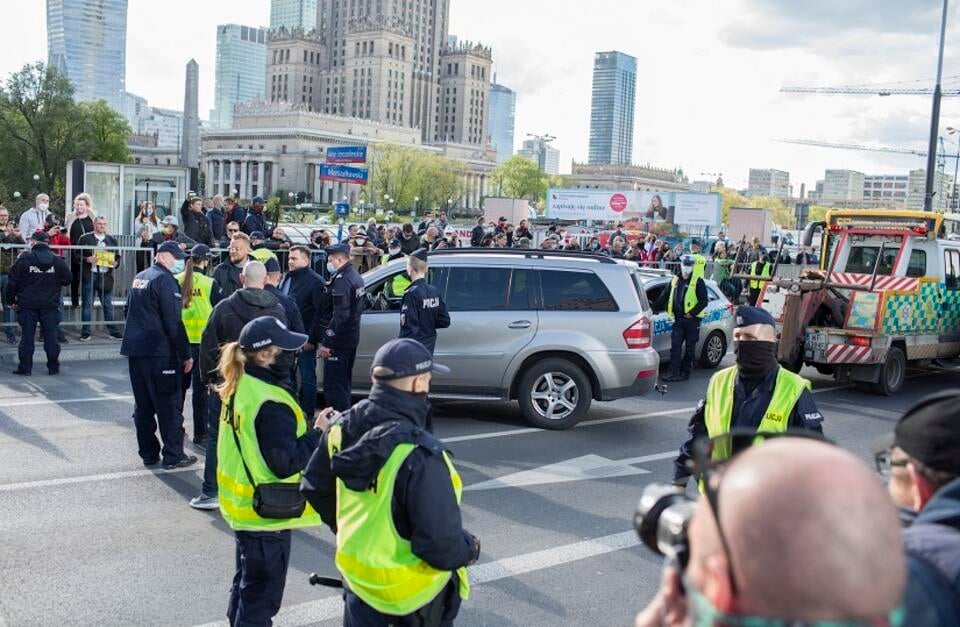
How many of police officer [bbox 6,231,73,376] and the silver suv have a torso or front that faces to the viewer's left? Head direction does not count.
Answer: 1

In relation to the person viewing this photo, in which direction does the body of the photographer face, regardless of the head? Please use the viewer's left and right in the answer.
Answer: facing away from the viewer and to the left of the viewer

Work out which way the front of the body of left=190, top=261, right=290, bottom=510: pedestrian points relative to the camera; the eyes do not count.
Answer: away from the camera

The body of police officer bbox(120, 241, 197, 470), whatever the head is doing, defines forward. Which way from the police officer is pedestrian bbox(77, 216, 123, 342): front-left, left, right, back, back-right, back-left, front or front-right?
front-left

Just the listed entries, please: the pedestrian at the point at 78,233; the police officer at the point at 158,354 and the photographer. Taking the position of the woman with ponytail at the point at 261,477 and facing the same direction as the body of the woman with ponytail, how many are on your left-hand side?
2

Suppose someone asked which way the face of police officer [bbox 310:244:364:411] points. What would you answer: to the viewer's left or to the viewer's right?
to the viewer's left

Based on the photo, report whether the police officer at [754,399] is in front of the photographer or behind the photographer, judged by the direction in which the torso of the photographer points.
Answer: in front

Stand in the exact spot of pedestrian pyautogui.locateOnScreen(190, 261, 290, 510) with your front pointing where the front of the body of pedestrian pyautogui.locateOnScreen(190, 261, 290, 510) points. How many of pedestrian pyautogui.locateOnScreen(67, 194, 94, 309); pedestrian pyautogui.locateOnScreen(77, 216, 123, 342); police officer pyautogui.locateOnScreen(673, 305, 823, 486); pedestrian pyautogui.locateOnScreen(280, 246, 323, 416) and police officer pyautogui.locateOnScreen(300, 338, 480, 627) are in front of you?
3

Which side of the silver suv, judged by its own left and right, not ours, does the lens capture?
left

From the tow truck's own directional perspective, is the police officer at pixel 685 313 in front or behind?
behind

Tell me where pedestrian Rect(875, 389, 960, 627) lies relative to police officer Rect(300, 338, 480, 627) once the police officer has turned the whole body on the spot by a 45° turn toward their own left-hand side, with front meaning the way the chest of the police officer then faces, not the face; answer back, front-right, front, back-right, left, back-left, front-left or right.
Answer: back-right

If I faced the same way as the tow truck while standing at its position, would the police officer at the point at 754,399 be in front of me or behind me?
behind

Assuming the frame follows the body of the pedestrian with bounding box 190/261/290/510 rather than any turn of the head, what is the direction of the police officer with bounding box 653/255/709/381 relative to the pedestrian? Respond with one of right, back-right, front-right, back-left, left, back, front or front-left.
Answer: front-right
